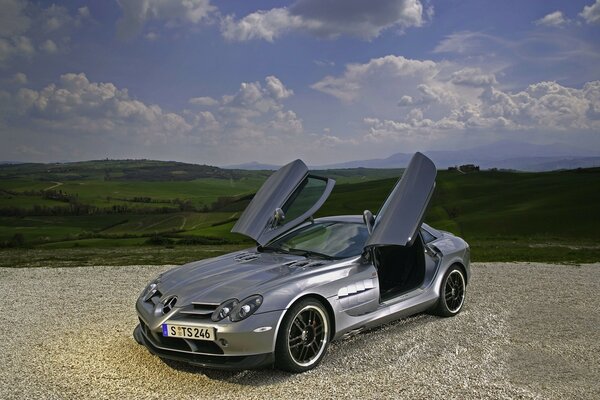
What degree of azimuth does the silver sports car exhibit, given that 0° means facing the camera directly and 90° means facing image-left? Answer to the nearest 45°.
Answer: approximately 45°
